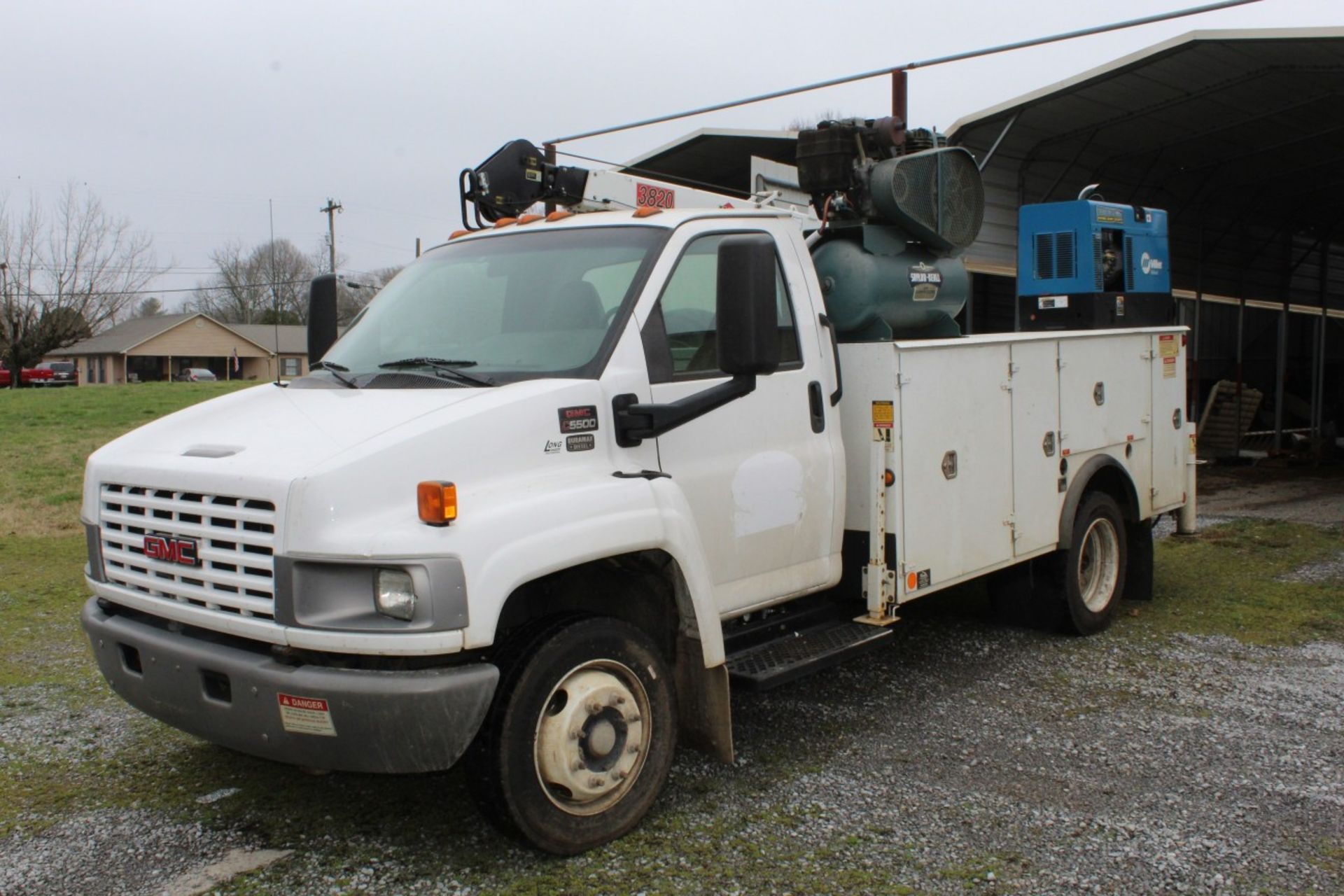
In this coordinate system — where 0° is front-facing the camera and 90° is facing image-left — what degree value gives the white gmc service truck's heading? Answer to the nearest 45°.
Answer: approximately 45°

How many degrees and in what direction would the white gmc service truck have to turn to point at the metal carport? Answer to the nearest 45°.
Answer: approximately 180°
